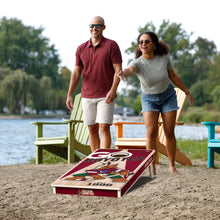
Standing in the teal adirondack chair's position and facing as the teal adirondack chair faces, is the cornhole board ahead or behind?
ahead

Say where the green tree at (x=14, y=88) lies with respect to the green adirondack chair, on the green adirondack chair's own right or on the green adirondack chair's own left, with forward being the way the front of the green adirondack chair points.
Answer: on the green adirondack chair's own right

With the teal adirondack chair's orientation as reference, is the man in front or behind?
in front

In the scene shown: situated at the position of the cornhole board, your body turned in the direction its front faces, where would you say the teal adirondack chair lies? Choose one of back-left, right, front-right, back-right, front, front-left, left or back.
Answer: back

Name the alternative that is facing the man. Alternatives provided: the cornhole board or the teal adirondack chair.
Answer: the teal adirondack chair

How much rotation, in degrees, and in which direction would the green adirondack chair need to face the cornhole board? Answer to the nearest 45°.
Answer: approximately 45° to its left

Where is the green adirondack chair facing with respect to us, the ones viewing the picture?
facing the viewer and to the left of the viewer

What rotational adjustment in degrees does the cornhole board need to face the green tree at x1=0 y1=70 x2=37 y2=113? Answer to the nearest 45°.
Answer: approximately 135° to its right

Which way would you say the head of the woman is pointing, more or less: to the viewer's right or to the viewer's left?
to the viewer's left

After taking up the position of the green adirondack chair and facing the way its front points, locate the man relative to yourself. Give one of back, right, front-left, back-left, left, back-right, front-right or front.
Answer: front-left
